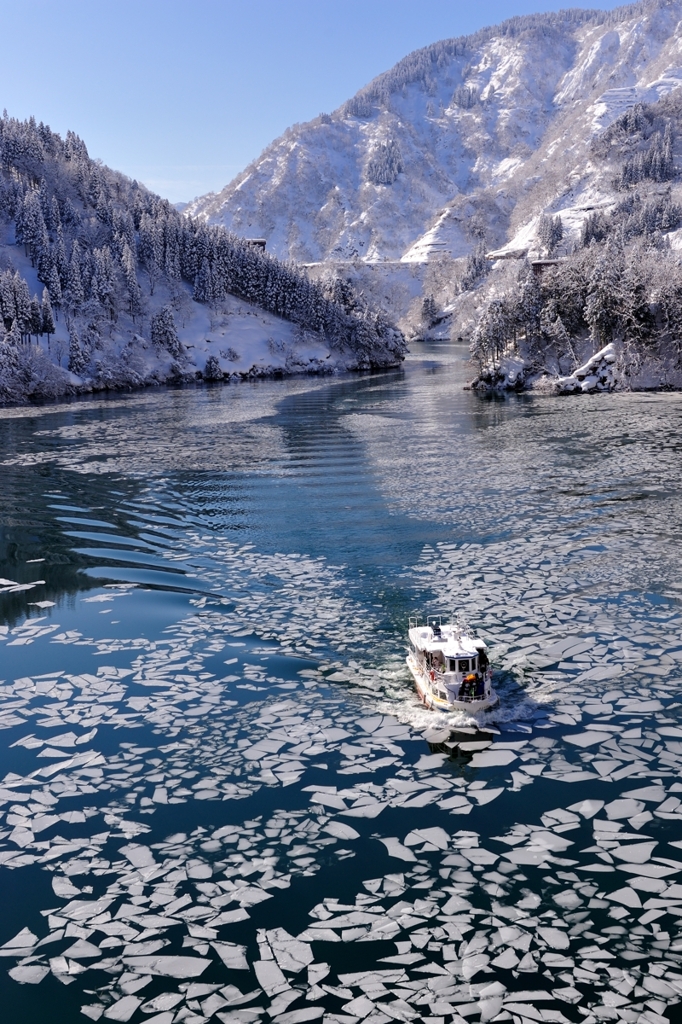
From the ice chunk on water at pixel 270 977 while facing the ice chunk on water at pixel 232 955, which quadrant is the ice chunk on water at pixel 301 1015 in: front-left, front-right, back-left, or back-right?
back-left

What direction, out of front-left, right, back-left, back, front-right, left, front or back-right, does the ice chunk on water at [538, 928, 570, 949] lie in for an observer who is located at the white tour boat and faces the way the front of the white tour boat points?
front-right

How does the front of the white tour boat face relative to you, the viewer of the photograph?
facing the viewer and to the right of the viewer

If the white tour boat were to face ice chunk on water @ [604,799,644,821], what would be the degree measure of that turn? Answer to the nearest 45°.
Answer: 0° — it already faces it

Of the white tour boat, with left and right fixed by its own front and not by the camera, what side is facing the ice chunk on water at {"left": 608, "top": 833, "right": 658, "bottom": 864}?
front

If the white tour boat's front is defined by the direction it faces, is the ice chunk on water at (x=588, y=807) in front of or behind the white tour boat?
in front

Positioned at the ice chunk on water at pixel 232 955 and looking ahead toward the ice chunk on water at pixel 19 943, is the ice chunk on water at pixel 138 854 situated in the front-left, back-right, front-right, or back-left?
front-right

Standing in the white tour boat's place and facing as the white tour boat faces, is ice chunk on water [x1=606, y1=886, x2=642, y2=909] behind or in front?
in front
